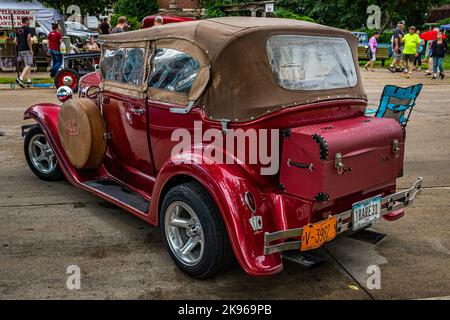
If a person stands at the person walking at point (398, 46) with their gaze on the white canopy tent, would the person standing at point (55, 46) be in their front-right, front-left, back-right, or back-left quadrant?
front-left

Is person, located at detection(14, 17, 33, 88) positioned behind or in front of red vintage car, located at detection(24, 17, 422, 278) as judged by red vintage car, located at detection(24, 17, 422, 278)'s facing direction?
in front

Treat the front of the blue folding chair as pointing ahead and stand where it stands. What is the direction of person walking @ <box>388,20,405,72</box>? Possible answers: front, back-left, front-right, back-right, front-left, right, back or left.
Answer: back-right

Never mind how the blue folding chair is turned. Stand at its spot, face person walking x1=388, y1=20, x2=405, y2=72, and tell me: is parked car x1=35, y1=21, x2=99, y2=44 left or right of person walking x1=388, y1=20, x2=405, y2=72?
left

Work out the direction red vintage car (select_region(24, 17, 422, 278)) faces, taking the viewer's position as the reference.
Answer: facing away from the viewer and to the left of the viewer

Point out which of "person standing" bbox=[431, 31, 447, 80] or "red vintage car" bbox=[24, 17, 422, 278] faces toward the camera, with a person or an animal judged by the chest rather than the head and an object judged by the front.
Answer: the person standing

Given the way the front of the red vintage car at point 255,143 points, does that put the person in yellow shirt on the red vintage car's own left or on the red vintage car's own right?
on the red vintage car's own right

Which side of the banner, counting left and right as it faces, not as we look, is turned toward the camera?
front

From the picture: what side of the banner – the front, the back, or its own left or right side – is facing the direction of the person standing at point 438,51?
left

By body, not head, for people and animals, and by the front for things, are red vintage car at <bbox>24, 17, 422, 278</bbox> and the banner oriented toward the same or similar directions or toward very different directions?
very different directions

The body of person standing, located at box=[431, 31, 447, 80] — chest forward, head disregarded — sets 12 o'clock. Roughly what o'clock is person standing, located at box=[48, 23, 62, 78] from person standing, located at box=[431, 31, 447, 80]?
person standing, located at box=[48, 23, 62, 78] is roughly at 2 o'clock from person standing, located at box=[431, 31, 447, 80].

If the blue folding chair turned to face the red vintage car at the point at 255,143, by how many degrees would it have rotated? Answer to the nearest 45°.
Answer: approximately 45° to its left

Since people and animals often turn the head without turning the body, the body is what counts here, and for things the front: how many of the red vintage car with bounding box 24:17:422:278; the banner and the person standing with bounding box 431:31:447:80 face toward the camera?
2

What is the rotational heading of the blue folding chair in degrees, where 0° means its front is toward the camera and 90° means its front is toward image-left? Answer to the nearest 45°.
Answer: approximately 45°
